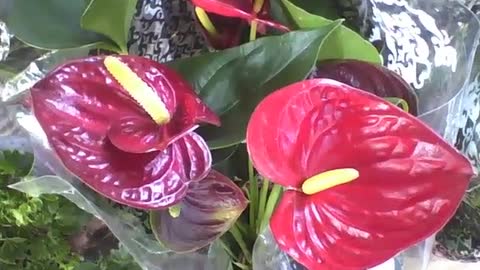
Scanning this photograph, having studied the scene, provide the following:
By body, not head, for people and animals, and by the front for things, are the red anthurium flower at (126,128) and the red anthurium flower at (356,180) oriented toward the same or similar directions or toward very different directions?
same or similar directions

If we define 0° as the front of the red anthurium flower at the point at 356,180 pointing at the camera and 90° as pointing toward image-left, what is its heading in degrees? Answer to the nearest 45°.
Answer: approximately 0°

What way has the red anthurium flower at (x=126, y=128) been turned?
toward the camera

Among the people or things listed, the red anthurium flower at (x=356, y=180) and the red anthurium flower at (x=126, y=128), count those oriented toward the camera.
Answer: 2
